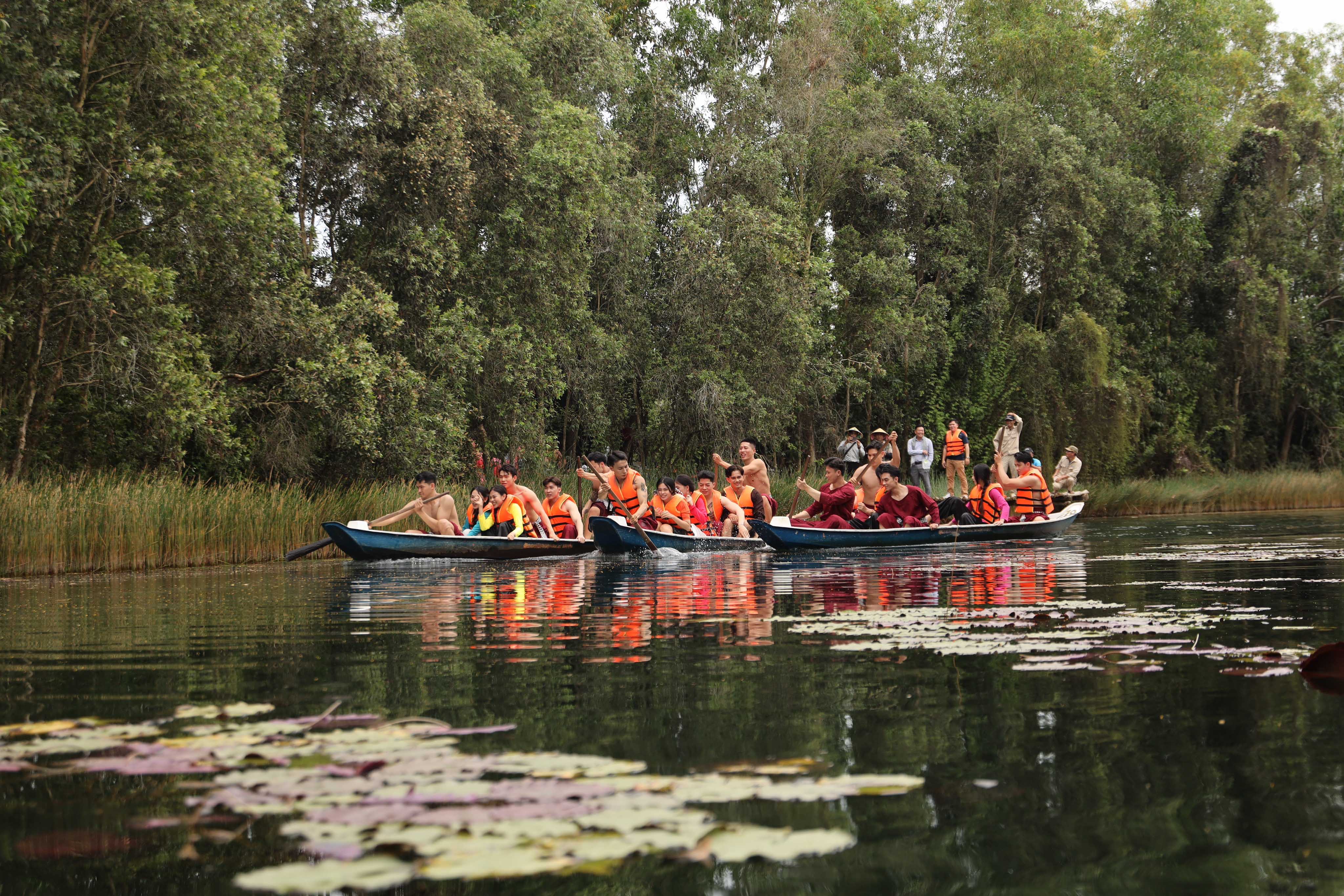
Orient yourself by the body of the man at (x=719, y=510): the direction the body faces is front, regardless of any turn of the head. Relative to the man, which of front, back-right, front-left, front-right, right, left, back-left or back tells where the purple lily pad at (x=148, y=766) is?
front-left

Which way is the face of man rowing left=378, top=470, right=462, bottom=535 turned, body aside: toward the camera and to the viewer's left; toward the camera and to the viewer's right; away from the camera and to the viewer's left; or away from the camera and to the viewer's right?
toward the camera and to the viewer's left

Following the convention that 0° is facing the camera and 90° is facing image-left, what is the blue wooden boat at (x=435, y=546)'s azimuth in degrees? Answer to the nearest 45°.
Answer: approximately 90°

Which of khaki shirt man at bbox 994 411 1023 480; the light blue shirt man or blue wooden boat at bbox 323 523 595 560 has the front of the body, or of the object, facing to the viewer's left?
the blue wooden boat

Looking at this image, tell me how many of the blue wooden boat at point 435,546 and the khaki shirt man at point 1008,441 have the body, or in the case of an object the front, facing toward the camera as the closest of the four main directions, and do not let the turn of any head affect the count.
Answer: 1

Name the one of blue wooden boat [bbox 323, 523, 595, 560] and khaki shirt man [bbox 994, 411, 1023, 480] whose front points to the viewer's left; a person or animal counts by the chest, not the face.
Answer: the blue wooden boat

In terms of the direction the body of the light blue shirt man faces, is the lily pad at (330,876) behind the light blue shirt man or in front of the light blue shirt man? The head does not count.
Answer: in front

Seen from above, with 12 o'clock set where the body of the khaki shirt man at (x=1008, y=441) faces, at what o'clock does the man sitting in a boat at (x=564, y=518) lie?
The man sitting in a boat is roughly at 1 o'clock from the khaki shirt man.

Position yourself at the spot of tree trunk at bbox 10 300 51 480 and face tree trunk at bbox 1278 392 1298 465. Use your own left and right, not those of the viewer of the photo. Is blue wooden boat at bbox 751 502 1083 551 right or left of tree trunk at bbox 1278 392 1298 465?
right

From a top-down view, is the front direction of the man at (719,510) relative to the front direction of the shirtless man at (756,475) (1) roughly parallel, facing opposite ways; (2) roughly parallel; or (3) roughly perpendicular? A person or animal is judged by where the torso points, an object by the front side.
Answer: roughly parallel

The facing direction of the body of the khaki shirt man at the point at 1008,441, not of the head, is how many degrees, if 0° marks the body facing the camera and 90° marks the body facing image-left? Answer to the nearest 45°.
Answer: approximately 0°

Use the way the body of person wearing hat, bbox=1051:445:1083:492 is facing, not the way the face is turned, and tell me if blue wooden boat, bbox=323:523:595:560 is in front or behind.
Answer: in front

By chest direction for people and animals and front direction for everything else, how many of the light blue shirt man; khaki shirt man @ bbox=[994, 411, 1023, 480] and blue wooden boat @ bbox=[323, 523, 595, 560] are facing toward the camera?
2

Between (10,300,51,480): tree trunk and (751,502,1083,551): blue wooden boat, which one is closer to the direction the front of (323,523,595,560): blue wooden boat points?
the tree trunk

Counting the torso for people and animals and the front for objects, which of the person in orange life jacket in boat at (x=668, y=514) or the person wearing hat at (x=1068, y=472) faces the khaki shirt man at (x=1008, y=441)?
the person wearing hat

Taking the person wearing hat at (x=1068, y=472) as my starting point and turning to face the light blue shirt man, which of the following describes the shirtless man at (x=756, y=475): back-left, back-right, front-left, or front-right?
front-left

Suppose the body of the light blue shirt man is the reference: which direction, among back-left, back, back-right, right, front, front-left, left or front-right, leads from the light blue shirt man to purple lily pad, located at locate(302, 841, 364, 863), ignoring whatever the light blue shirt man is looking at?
front

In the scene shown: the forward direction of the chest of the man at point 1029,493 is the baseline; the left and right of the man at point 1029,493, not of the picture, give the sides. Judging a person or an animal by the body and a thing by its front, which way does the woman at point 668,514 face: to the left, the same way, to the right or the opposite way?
the same way

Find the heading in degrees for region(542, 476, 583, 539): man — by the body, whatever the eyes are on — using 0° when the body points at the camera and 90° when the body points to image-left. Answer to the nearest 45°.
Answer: approximately 45°

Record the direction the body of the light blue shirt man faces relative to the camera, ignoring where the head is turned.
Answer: toward the camera

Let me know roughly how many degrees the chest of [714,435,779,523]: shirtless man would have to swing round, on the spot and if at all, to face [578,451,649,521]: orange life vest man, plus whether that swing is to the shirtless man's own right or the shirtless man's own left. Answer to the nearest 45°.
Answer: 0° — they already face them

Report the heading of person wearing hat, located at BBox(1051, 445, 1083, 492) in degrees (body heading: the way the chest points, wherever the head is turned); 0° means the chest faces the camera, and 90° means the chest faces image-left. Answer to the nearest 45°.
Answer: approximately 45°
